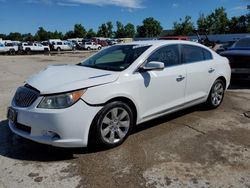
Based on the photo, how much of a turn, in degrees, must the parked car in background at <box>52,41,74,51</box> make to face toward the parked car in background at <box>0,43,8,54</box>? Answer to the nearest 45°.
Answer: approximately 135° to its right

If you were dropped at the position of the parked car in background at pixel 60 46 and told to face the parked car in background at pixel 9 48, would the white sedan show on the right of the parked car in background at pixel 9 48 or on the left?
left

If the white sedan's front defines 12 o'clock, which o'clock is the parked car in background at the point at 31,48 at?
The parked car in background is roughly at 4 o'clock from the white sedan.

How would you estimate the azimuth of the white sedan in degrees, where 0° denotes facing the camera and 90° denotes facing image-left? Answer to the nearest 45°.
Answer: approximately 45°

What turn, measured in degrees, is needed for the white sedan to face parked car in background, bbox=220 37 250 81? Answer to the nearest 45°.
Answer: approximately 180°
